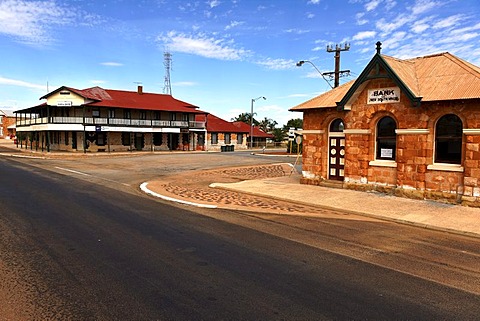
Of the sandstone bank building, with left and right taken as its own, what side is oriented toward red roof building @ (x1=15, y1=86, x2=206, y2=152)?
right

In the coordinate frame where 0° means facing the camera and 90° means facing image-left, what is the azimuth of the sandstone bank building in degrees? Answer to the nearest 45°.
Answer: approximately 45°
